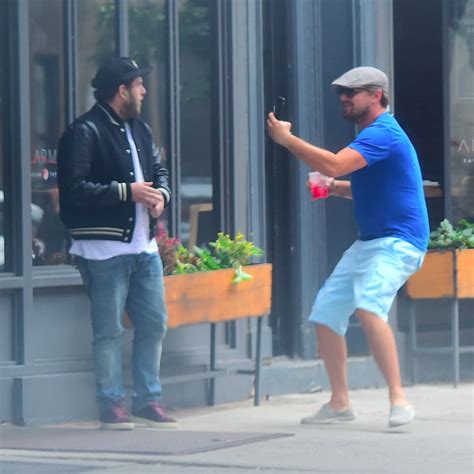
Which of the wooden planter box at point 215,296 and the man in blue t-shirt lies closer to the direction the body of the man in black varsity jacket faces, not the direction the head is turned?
the man in blue t-shirt

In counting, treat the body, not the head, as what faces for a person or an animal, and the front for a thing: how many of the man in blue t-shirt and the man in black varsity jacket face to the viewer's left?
1

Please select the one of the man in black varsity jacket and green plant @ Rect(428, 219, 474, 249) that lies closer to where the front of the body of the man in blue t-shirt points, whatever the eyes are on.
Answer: the man in black varsity jacket

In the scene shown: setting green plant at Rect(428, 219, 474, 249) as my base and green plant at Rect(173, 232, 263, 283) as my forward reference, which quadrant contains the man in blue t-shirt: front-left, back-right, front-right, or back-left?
front-left

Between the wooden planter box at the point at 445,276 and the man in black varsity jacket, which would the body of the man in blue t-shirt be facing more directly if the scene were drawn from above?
the man in black varsity jacket

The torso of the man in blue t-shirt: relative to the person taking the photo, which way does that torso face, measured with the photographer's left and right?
facing to the left of the viewer

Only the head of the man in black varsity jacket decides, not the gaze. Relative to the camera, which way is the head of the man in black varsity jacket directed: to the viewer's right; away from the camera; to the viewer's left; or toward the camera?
to the viewer's right

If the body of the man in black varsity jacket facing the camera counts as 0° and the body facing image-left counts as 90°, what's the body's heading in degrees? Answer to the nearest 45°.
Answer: approximately 315°

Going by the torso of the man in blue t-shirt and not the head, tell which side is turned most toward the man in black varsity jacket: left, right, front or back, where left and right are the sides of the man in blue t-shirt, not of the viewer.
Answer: front

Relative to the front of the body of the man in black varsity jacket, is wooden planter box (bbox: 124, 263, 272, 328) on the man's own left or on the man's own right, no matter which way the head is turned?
on the man's own left
